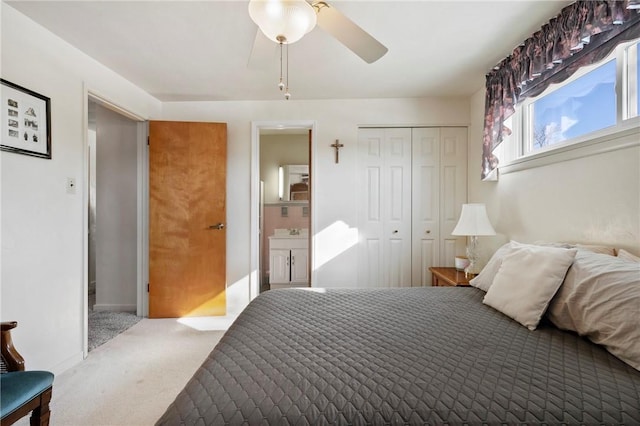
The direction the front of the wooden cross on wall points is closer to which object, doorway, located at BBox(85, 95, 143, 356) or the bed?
the bed

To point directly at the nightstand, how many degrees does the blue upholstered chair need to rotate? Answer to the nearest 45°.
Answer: approximately 45° to its left

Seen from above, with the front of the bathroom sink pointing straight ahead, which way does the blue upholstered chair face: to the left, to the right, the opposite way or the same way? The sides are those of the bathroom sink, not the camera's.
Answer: to the left

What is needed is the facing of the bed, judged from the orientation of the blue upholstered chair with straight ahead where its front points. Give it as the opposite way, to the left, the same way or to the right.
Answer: the opposite way

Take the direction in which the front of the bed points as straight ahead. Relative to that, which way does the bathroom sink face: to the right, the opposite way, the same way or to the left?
to the left

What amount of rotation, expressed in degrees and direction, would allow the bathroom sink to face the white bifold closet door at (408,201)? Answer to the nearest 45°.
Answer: approximately 45° to its left

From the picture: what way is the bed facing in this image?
to the viewer's left

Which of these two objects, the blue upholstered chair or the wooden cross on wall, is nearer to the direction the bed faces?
the blue upholstered chair

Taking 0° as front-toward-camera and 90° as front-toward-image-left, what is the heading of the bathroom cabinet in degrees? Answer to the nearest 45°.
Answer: approximately 0°
